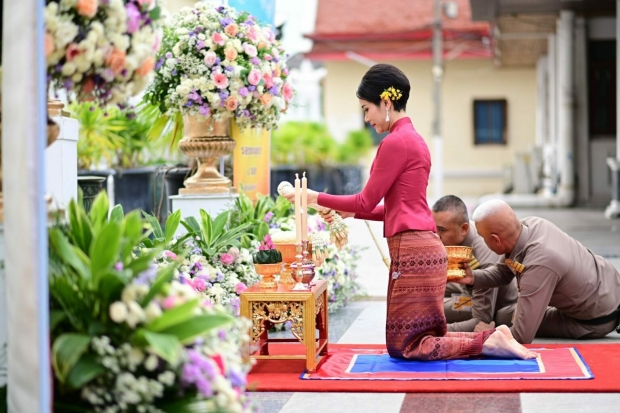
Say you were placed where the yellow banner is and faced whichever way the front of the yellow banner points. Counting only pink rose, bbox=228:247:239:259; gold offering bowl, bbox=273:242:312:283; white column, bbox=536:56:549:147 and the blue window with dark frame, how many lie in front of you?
2

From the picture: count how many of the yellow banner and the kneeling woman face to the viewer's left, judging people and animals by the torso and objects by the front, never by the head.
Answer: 1

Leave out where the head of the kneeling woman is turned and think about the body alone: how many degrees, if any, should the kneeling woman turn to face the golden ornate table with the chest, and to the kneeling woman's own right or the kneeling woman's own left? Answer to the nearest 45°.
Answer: approximately 45° to the kneeling woman's own left

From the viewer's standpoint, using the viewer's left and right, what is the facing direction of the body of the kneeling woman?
facing to the left of the viewer

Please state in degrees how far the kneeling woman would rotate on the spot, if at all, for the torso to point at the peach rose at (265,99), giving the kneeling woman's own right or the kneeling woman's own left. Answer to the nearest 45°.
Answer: approximately 45° to the kneeling woman's own right

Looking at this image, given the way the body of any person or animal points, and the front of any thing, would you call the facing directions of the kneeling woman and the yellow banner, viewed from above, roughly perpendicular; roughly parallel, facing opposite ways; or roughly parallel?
roughly perpendicular

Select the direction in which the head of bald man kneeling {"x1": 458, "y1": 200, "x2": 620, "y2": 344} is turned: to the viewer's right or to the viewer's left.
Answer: to the viewer's left

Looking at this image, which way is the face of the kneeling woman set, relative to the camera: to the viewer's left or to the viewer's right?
to the viewer's left

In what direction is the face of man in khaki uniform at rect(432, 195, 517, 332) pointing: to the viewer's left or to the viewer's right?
to the viewer's left

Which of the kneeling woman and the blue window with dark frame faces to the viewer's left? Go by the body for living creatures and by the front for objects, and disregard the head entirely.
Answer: the kneeling woman

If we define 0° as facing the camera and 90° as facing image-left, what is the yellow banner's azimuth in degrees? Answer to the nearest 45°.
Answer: approximately 0°

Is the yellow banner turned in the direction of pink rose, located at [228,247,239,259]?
yes

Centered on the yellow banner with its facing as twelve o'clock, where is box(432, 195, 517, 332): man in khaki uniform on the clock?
The man in khaki uniform is roughly at 11 o'clock from the yellow banner.
